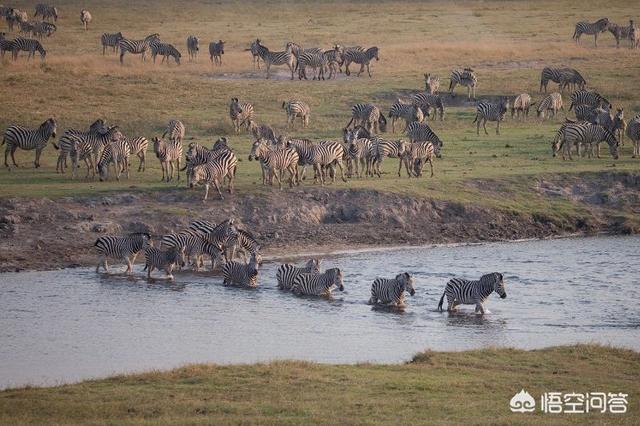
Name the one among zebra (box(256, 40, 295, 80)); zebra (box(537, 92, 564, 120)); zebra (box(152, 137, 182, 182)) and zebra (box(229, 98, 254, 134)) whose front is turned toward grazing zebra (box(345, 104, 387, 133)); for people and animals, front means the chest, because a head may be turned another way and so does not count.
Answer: zebra (box(537, 92, 564, 120))

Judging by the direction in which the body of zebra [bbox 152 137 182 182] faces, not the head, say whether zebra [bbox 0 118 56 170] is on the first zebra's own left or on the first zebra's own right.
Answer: on the first zebra's own right

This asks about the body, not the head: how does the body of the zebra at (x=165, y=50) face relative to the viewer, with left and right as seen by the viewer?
facing to the right of the viewer

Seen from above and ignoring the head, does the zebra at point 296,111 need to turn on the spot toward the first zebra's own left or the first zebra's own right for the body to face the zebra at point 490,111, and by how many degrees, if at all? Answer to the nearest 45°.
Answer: approximately 135° to the first zebra's own left

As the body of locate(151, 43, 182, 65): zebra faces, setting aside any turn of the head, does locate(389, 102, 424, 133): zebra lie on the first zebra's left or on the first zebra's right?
on the first zebra's right

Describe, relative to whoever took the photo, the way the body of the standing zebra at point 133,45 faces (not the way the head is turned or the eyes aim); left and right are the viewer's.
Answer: facing to the right of the viewer

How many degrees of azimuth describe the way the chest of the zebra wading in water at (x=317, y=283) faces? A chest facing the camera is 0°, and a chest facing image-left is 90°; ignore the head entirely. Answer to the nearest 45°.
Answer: approximately 270°

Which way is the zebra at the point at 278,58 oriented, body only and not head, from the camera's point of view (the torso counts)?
to the viewer's left
